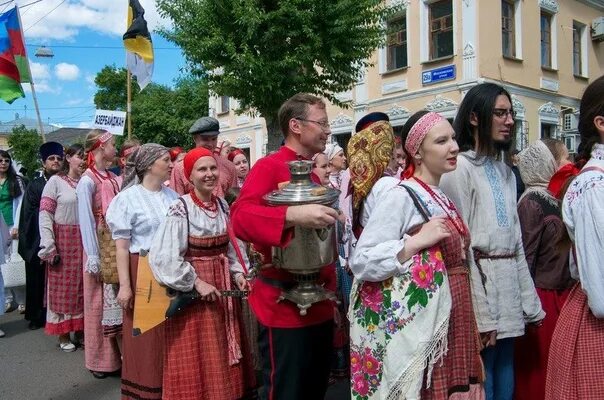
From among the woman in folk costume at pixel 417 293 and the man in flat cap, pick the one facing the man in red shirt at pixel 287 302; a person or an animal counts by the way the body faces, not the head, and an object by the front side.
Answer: the man in flat cap

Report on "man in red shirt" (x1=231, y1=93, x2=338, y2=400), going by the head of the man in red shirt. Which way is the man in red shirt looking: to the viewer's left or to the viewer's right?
to the viewer's right

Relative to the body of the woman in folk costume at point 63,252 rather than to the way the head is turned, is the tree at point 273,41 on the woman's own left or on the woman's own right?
on the woman's own left

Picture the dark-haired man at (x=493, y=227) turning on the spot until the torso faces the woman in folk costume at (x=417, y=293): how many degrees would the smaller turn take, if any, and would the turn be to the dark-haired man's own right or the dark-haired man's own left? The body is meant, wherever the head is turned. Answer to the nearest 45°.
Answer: approximately 90° to the dark-haired man's own right

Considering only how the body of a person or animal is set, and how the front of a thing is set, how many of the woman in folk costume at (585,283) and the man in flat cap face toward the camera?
1
